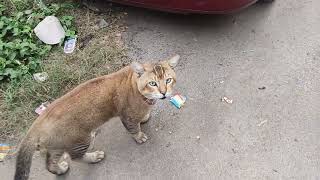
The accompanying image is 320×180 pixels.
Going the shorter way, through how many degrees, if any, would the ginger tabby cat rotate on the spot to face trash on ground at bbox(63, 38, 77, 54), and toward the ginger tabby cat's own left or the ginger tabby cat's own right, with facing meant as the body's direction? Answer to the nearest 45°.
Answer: approximately 45° to the ginger tabby cat's own left

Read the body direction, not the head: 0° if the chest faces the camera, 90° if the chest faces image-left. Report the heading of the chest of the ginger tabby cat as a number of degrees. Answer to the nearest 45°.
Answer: approximately 225°

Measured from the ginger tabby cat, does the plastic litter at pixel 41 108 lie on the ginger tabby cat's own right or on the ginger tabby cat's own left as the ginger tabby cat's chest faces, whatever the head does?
on the ginger tabby cat's own left

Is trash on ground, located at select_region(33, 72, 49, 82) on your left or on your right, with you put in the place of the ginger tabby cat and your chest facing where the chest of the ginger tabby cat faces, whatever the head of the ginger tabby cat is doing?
on your left
